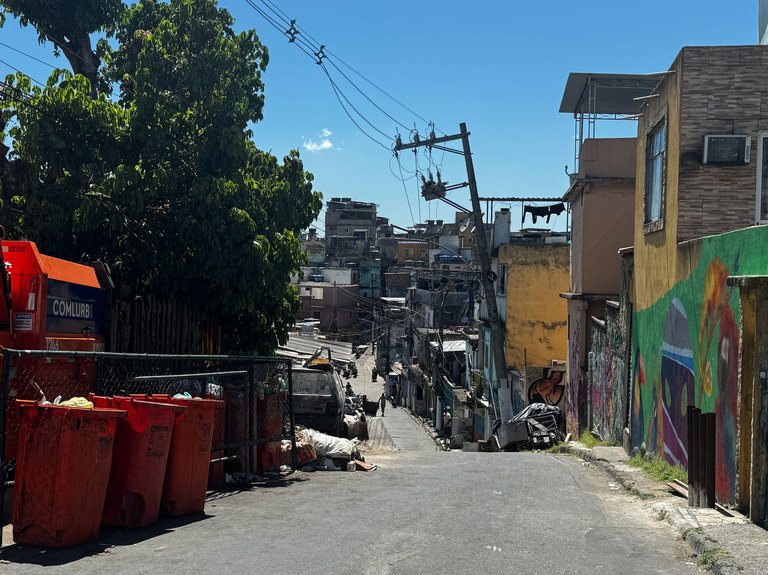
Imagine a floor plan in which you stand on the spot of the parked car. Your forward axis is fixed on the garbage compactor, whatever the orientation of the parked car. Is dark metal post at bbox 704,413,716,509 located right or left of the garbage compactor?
left

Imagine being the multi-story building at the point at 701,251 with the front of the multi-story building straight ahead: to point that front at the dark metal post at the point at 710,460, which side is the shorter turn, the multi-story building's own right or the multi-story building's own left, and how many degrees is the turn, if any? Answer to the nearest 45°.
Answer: approximately 90° to the multi-story building's own left

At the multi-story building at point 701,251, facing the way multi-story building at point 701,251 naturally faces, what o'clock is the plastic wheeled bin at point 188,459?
The plastic wheeled bin is roughly at 10 o'clock from the multi-story building.

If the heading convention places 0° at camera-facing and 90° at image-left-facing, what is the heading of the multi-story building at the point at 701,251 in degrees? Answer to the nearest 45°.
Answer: approximately 90°

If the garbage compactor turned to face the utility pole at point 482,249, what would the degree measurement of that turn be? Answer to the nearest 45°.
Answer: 0° — it already faces it

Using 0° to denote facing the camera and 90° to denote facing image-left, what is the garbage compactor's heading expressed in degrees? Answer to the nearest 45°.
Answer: approximately 225°

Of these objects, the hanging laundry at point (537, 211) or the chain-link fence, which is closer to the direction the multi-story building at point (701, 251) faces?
the chain-link fence
